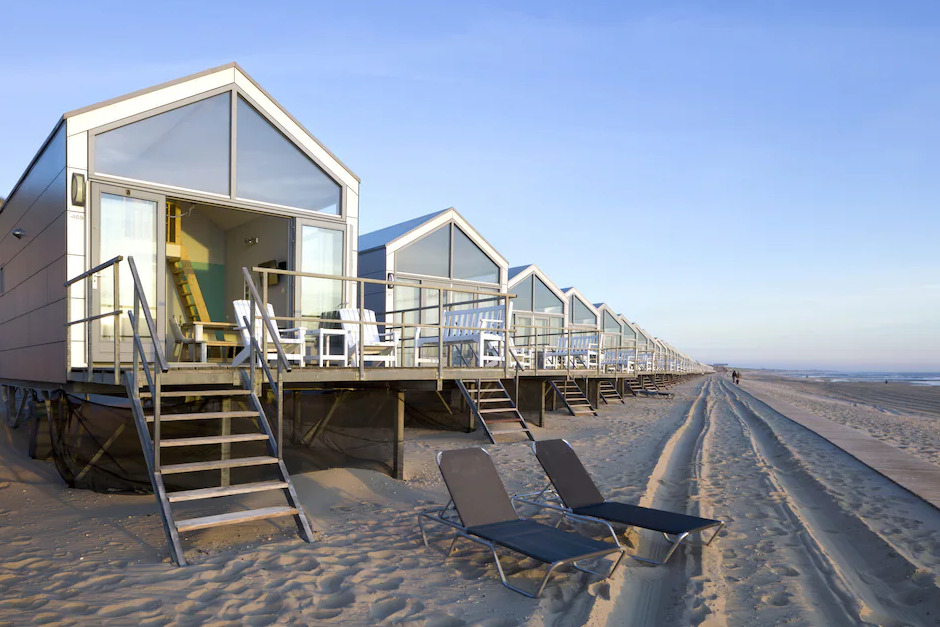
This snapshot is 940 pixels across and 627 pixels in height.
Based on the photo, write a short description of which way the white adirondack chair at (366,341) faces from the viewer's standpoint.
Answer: facing the viewer and to the right of the viewer

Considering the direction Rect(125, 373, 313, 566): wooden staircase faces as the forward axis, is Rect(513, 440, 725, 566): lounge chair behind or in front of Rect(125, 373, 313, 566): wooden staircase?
in front

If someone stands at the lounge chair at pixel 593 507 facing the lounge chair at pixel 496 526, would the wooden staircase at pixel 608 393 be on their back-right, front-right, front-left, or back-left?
back-right

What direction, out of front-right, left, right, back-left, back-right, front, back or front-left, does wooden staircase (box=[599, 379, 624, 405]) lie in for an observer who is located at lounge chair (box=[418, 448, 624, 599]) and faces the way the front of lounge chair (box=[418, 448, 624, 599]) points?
back-left

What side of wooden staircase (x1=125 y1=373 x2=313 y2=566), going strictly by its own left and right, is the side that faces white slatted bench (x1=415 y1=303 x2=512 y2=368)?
left

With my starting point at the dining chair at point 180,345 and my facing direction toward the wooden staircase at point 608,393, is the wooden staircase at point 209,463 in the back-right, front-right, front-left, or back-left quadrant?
back-right

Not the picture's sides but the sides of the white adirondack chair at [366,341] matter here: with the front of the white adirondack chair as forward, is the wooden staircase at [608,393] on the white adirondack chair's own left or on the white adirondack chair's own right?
on the white adirondack chair's own left
